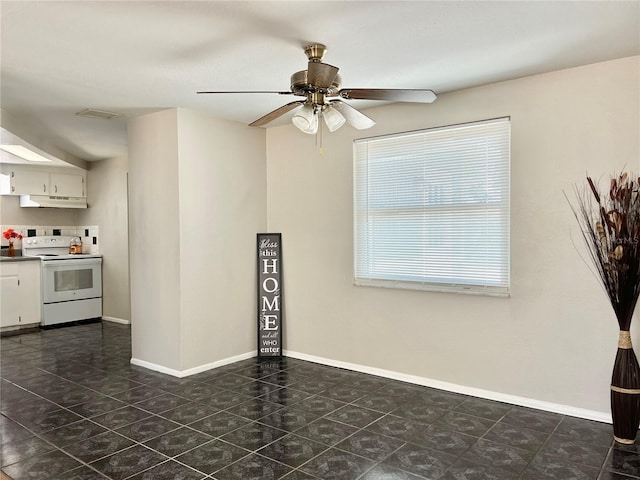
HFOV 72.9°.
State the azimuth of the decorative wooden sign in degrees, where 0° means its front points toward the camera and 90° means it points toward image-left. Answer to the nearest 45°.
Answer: approximately 0°

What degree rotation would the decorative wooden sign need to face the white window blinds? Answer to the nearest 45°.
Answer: approximately 45° to its left

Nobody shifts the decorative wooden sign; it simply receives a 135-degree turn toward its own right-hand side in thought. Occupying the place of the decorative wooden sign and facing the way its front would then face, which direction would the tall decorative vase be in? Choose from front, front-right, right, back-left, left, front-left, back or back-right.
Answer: back

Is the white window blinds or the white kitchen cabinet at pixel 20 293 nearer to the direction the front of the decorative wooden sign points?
the white window blinds

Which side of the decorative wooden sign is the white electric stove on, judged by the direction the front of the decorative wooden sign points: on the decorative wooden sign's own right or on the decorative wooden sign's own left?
on the decorative wooden sign's own right

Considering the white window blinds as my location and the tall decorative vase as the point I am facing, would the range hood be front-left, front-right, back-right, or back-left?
back-right

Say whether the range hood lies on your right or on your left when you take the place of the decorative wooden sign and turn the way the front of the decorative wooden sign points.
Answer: on your right

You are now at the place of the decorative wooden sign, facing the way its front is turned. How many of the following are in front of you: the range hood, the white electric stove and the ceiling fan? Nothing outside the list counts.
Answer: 1

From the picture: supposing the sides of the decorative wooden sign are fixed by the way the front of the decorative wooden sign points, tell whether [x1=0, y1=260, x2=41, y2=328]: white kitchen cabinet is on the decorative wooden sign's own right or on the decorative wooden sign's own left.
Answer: on the decorative wooden sign's own right

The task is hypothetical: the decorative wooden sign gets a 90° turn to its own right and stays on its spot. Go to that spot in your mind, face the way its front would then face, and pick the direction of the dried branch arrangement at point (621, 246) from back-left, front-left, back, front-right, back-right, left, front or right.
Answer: back-left

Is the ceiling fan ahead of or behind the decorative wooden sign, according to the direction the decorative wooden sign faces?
ahead
